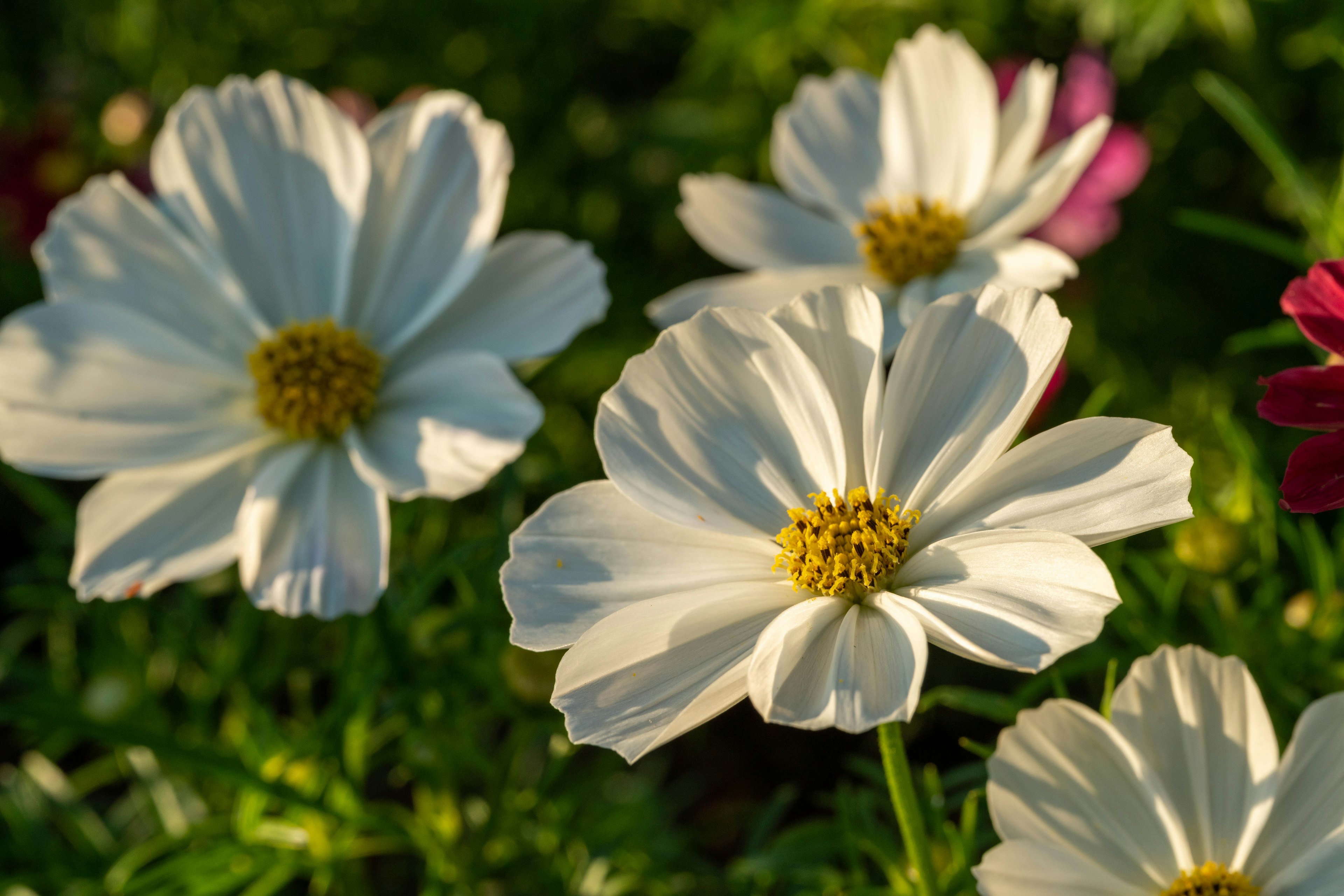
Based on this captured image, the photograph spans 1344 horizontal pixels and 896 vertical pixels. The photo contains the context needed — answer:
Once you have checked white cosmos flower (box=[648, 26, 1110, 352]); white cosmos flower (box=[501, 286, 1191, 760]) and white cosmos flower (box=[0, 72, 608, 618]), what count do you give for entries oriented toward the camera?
3

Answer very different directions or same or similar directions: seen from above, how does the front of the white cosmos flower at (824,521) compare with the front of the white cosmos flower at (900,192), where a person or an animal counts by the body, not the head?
same or similar directions

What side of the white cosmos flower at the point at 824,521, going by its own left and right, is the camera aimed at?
front

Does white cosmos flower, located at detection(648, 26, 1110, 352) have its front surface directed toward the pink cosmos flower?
no

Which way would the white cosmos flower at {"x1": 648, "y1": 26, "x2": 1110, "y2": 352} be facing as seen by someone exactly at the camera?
facing the viewer

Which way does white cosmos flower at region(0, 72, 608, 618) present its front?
toward the camera

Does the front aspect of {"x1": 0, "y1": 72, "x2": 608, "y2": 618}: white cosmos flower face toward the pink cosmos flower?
no

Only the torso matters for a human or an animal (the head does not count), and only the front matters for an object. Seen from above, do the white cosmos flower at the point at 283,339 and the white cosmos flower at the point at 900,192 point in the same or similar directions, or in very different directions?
same or similar directions
